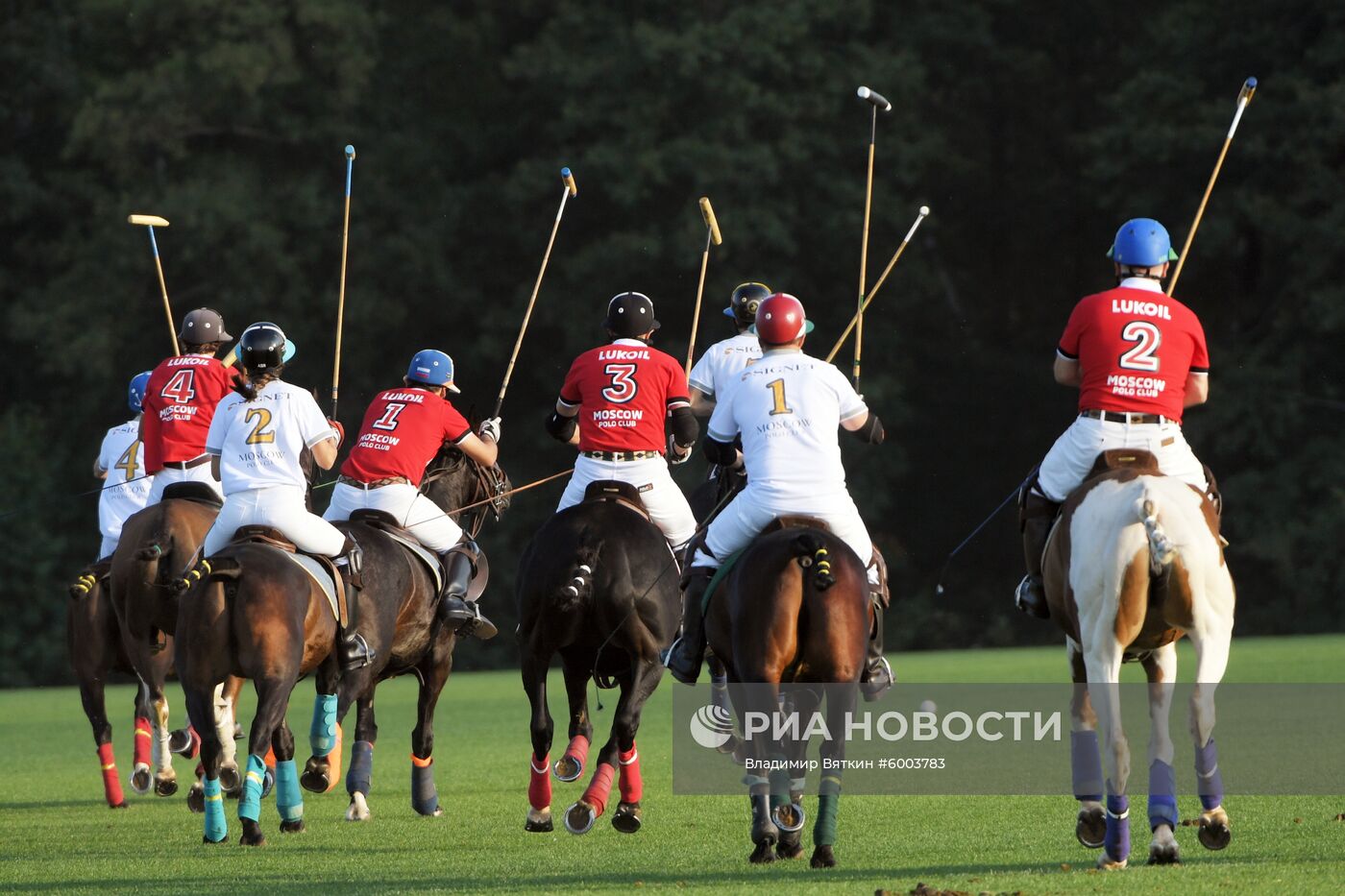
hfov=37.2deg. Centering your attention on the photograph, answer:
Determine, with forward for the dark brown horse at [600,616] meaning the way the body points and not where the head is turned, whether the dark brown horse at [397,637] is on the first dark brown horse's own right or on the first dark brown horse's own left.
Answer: on the first dark brown horse's own left

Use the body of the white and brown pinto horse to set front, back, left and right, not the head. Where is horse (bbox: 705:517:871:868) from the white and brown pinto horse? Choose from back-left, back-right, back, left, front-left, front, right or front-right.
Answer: left

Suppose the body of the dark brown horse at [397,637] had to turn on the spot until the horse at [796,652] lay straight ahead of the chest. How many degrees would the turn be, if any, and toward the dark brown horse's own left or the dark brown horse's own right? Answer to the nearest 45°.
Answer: approximately 90° to the dark brown horse's own right

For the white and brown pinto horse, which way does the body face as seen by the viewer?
away from the camera

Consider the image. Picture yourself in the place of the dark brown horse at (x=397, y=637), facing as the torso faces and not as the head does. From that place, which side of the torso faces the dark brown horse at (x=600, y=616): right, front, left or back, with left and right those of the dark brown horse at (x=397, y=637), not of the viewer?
right

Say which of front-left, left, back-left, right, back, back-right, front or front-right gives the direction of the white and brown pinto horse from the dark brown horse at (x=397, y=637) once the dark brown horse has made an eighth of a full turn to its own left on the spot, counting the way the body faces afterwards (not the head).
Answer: back-right

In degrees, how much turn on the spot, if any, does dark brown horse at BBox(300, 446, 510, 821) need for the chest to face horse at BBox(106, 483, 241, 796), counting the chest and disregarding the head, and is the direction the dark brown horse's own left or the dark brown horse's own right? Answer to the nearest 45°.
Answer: approximately 90° to the dark brown horse's own left

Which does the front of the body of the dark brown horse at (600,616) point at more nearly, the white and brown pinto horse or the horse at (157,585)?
the horse

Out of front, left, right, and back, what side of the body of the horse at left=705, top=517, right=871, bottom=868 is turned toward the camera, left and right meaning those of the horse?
back

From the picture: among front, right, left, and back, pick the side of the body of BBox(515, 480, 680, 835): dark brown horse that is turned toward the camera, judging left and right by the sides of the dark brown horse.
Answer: back

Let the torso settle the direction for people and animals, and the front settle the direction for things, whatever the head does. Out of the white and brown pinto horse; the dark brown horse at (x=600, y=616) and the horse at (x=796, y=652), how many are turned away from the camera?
3

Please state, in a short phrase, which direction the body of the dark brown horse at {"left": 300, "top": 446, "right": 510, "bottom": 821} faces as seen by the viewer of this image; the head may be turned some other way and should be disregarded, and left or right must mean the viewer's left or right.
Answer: facing away from the viewer and to the right of the viewer

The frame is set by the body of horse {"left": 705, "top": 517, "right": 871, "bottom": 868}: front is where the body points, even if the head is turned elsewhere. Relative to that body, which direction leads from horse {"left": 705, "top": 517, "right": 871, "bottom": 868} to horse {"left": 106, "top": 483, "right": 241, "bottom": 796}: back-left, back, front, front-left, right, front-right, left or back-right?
front-left

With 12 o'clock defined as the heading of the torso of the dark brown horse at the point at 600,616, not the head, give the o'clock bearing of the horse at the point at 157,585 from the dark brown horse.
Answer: The horse is roughly at 10 o'clock from the dark brown horse.
